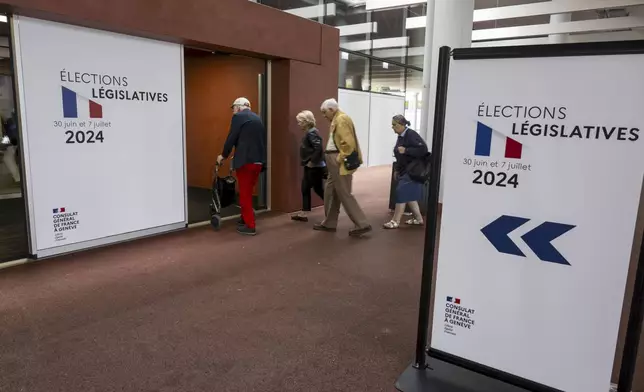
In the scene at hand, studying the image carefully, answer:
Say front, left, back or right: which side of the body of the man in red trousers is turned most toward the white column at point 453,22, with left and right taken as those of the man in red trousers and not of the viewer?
right

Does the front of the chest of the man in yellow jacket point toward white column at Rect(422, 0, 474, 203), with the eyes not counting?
no

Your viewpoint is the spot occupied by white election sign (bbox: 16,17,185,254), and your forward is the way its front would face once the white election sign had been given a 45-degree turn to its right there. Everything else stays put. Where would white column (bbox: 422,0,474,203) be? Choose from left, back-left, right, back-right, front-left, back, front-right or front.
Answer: left

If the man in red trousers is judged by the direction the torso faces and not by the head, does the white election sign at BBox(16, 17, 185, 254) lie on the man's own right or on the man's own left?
on the man's own left

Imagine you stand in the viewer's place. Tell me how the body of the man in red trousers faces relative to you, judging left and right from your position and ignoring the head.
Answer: facing away from the viewer and to the left of the viewer

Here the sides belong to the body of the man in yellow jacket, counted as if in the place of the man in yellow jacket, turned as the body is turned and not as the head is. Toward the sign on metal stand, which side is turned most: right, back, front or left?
left

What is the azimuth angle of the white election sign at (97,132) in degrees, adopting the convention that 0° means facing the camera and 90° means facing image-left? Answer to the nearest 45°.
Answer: approximately 315°

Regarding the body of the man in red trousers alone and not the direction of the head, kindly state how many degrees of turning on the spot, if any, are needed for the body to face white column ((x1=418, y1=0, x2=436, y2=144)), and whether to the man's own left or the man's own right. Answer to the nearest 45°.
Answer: approximately 90° to the man's own right

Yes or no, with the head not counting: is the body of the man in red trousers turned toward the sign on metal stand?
no

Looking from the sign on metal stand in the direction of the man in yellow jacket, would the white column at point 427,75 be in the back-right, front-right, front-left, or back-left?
front-right

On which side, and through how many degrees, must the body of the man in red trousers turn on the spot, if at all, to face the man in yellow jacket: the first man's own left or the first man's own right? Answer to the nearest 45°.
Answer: approximately 135° to the first man's own right

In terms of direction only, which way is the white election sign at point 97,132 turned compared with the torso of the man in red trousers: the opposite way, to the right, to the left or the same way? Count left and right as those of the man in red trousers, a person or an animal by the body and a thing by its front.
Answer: the opposite way

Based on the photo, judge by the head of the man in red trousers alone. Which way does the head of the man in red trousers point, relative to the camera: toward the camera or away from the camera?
away from the camera

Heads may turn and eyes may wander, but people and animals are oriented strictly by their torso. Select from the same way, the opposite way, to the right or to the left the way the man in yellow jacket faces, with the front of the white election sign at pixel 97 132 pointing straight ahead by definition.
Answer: the opposite way

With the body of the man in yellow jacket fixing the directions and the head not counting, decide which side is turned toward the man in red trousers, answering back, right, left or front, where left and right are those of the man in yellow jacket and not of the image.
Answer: front

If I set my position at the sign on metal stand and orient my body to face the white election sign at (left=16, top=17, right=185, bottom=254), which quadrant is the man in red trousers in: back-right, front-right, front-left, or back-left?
front-right

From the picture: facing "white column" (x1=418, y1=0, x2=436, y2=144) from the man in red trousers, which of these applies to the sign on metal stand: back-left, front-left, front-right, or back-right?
back-right

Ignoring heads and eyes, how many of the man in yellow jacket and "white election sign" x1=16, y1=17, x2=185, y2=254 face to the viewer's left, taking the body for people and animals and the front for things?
1

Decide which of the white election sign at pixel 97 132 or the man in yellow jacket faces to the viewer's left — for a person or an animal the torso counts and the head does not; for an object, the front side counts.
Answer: the man in yellow jacket
